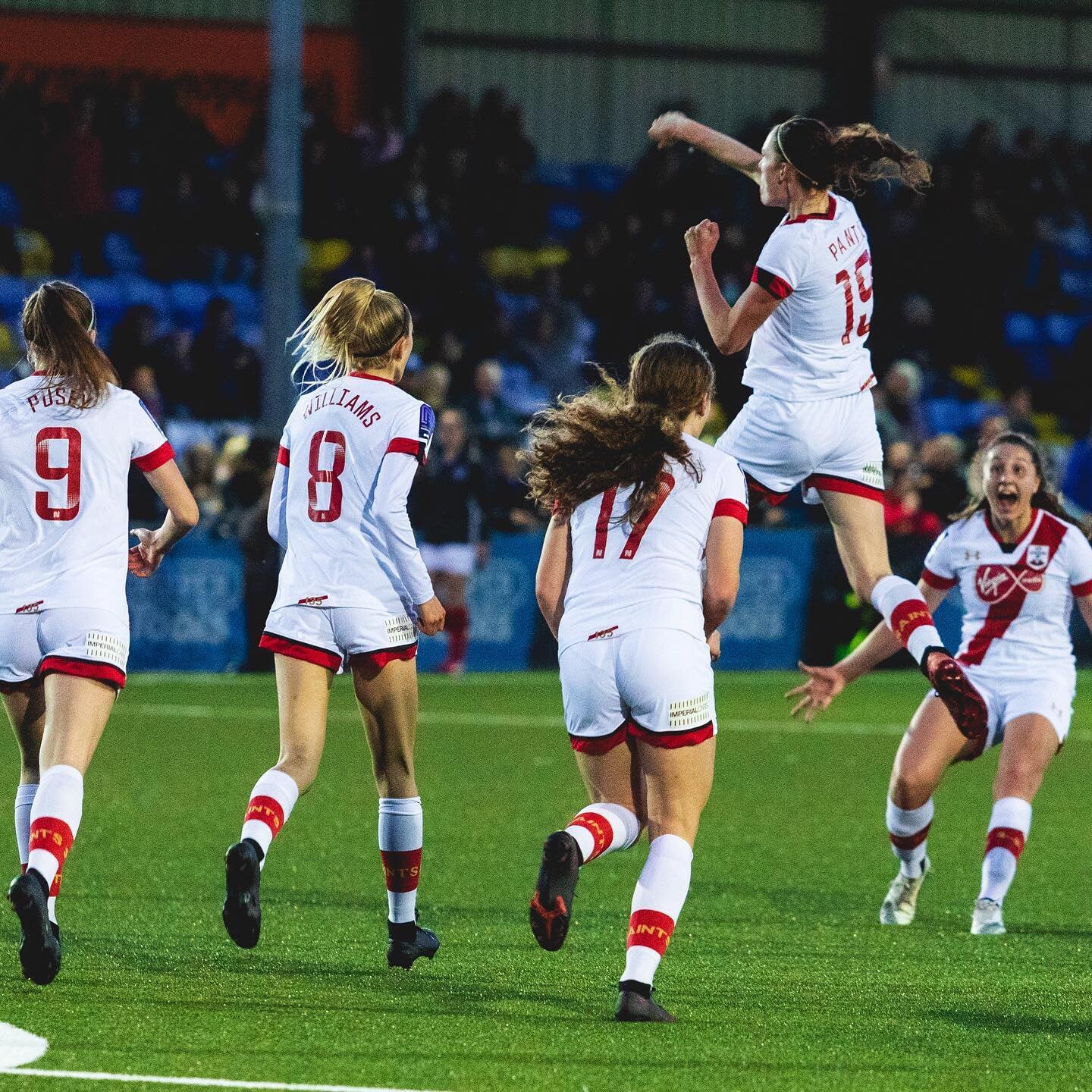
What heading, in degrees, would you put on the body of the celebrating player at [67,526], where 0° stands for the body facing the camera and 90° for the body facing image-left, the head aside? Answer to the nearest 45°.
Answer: approximately 180°

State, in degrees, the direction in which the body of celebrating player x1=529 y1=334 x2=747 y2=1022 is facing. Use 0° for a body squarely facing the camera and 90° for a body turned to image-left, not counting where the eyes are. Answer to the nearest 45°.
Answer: approximately 225°

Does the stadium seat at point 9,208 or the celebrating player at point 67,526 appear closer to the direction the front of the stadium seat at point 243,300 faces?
the celebrating player

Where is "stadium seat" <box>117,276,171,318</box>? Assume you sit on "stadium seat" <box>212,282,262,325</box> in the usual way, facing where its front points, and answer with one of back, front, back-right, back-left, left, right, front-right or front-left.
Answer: front-right

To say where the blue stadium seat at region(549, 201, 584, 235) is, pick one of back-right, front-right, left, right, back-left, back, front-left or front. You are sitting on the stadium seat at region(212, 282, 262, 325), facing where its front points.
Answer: back-left

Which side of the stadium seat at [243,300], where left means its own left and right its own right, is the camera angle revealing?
front

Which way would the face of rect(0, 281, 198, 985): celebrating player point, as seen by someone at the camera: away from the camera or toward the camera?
away from the camera

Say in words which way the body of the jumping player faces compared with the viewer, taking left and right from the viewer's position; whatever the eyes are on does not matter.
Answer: facing away from the viewer and to the left of the viewer

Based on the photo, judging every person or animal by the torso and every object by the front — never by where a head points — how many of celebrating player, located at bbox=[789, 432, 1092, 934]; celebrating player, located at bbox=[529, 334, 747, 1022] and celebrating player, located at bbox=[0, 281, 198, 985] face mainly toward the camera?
1

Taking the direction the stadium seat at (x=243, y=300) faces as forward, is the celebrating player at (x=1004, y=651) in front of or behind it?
in front

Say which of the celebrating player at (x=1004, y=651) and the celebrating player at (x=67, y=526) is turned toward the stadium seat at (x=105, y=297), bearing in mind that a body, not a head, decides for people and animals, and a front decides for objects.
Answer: the celebrating player at (x=67, y=526)

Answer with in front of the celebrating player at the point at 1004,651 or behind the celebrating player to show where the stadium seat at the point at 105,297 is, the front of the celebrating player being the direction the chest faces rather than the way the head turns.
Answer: behind

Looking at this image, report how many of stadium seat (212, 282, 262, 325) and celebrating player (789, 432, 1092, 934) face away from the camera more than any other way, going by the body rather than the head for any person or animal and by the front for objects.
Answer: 0

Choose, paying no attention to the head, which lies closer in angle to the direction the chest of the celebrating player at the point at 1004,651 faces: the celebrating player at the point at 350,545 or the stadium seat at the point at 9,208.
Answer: the celebrating player

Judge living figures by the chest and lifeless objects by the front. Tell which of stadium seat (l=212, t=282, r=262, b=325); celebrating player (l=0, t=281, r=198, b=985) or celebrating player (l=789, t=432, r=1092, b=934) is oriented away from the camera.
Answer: celebrating player (l=0, t=281, r=198, b=985)
